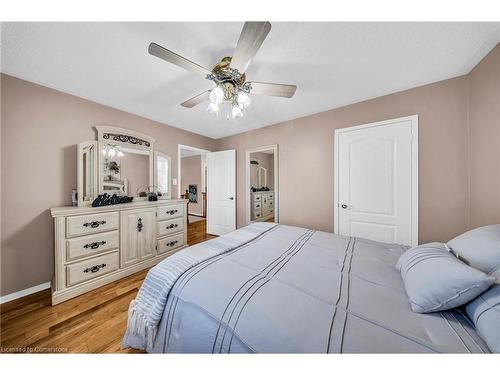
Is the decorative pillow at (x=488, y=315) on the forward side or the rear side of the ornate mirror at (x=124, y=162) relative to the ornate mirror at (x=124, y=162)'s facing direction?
on the forward side

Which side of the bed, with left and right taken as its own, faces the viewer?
left

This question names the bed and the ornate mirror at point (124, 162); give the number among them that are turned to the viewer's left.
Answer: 1

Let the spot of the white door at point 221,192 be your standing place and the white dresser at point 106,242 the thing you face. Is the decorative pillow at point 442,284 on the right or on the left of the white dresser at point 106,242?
left

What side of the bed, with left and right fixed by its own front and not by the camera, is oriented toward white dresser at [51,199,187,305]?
front

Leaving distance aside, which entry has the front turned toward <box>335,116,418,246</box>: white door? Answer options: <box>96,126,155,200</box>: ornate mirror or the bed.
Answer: the ornate mirror

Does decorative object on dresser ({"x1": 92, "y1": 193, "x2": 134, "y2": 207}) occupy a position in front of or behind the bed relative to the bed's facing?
in front

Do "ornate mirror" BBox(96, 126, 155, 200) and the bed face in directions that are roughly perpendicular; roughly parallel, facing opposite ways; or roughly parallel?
roughly parallel, facing opposite ways

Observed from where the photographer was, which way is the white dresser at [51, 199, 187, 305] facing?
facing the viewer and to the right of the viewer

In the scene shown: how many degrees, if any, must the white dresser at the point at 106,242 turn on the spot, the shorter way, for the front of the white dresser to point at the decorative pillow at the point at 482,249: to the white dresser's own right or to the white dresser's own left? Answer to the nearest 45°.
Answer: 0° — it already faces it

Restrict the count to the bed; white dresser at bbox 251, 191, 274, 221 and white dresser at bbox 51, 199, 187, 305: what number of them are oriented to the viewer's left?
1

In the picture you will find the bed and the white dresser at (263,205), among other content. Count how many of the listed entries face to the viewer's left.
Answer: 1

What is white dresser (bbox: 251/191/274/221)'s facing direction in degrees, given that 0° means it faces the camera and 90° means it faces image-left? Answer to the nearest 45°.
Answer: approximately 315°

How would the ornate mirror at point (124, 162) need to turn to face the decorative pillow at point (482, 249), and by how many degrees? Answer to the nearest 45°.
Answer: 0° — it already faces it
